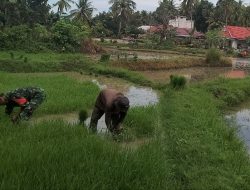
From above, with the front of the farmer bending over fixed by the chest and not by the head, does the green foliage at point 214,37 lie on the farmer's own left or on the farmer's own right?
on the farmer's own left

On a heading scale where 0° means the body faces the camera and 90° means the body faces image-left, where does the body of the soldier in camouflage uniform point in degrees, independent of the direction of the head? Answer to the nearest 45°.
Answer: approximately 90°

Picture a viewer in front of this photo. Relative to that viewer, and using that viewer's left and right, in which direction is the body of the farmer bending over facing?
facing the viewer and to the right of the viewer

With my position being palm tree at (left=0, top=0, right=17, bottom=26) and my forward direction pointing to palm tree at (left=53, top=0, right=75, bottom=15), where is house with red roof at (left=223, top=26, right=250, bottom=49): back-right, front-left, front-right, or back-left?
front-right

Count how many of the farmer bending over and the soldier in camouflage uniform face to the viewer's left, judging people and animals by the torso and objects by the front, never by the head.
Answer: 1

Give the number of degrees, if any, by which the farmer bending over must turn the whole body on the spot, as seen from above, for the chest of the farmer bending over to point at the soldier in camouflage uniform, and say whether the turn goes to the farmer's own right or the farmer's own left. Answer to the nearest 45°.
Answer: approximately 135° to the farmer's own right

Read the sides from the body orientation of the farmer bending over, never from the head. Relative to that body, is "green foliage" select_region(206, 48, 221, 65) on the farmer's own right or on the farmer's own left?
on the farmer's own left

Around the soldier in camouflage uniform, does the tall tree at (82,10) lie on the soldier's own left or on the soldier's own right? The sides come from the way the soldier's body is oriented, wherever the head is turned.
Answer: on the soldier's own right

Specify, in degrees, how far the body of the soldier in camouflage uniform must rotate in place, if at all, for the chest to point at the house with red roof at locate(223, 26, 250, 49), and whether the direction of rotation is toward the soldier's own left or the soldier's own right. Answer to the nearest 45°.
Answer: approximately 135° to the soldier's own right
